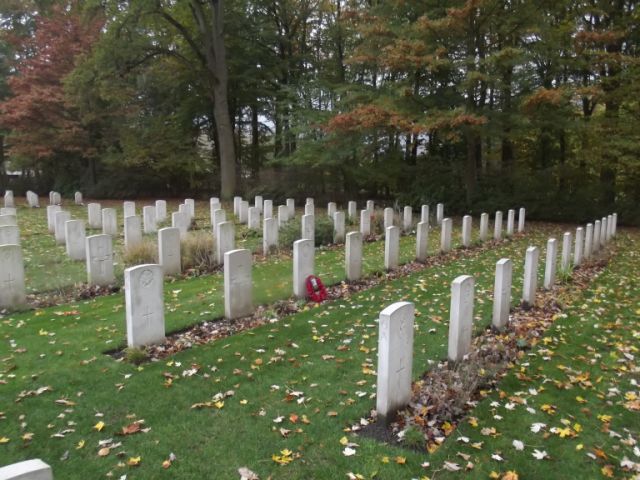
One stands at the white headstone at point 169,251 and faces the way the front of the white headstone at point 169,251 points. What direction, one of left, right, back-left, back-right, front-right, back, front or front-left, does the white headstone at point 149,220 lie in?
back-left

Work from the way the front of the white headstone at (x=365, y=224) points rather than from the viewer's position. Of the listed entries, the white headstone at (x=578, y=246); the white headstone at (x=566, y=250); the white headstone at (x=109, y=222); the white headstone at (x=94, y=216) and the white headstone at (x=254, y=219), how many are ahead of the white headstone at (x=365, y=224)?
2

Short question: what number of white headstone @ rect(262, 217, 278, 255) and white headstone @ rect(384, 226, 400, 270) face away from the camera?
0

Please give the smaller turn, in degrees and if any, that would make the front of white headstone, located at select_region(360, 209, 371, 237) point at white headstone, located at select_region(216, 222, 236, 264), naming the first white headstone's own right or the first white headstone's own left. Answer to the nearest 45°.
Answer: approximately 90° to the first white headstone's own right

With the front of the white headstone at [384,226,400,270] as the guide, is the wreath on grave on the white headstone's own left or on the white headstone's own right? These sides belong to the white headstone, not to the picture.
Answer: on the white headstone's own right

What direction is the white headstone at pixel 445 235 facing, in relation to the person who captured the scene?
facing the viewer and to the right of the viewer

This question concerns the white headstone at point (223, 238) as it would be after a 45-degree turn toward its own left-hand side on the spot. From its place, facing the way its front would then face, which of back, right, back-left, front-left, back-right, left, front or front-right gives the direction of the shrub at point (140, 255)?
back

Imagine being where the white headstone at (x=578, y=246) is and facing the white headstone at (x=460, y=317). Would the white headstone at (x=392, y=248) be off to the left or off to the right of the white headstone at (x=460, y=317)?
right

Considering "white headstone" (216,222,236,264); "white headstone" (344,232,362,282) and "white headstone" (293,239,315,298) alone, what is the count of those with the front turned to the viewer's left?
0

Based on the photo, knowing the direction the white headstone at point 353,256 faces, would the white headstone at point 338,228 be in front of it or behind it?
behind

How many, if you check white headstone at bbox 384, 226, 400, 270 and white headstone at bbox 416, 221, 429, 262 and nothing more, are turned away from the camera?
0

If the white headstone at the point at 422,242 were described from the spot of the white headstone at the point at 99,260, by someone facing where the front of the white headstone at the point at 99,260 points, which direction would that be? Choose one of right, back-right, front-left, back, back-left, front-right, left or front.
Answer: front-left

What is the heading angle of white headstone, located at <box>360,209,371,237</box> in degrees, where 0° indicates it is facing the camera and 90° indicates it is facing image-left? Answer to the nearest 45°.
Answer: approximately 315°

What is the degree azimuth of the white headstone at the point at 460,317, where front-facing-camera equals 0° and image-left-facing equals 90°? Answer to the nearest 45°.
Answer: approximately 315°

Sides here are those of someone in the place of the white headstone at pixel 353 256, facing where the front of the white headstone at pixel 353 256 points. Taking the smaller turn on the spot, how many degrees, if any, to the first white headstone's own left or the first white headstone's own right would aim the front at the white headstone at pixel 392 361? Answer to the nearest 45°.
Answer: approximately 45° to the first white headstone's own right

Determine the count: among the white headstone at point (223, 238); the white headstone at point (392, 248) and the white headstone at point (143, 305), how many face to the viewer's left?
0
